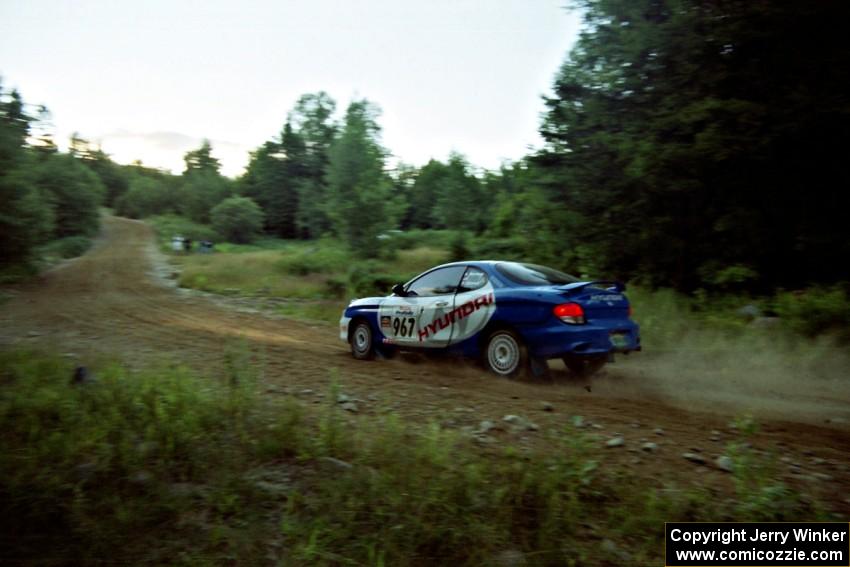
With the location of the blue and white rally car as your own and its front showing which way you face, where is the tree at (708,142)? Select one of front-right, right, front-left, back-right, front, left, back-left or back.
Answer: right

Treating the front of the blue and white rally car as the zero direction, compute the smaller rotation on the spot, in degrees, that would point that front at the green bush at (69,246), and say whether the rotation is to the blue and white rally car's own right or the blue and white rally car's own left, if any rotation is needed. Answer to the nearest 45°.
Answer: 0° — it already faces it

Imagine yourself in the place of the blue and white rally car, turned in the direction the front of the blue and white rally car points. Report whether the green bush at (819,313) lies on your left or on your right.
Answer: on your right

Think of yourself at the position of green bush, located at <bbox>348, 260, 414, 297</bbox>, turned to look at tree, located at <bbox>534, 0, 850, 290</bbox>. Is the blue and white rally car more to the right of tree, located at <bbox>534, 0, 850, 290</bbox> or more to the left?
right

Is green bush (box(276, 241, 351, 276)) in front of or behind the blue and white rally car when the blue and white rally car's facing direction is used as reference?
in front

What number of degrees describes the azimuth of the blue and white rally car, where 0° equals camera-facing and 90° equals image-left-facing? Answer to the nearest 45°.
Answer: approximately 135°

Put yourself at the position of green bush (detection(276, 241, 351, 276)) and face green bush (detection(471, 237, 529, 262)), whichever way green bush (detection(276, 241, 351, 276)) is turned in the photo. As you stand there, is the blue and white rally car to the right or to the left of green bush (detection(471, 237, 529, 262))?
right

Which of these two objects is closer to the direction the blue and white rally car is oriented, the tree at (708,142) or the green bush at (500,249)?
the green bush

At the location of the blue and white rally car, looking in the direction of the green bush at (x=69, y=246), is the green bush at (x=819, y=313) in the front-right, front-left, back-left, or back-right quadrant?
back-right
